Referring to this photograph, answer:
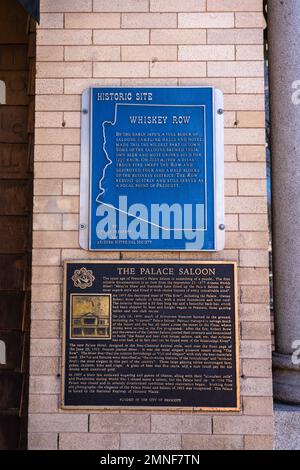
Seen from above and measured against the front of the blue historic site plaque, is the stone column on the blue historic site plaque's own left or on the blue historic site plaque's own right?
on the blue historic site plaque's own left

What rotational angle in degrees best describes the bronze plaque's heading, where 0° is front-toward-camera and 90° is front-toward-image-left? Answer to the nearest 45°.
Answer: approximately 0°

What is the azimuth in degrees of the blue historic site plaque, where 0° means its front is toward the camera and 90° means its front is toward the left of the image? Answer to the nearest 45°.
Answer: approximately 0°

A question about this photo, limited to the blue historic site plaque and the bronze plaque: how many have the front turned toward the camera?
2
